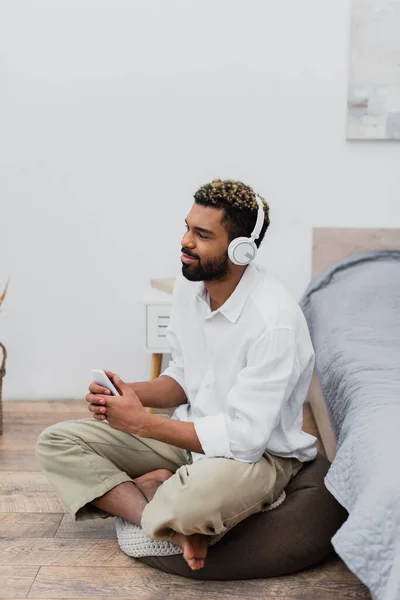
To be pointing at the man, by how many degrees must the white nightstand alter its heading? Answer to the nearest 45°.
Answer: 0° — it already faces them

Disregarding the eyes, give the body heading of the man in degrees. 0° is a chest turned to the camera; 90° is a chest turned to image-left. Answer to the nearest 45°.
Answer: approximately 45°

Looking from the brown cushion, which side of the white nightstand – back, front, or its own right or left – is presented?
front

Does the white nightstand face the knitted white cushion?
yes

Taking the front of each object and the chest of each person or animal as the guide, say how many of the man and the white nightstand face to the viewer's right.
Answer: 0

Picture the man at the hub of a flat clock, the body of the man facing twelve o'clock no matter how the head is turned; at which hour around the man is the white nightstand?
The white nightstand is roughly at 4 o'clock from the man.
